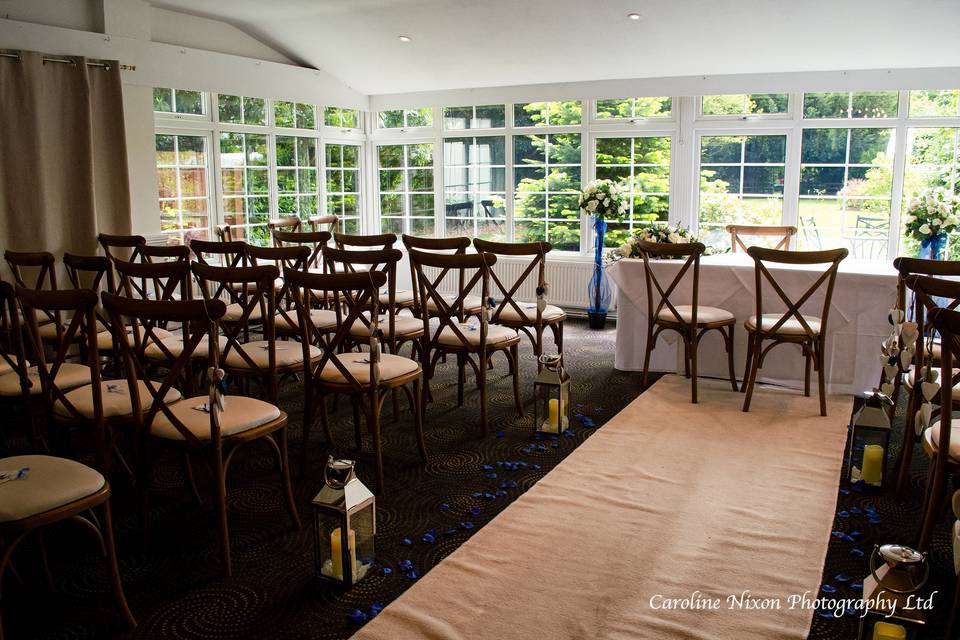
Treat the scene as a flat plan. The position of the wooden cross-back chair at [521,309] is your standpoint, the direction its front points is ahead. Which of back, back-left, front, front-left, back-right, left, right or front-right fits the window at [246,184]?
left

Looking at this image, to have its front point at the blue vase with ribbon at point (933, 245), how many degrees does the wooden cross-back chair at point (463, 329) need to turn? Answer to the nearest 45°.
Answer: approximately 45° to its right

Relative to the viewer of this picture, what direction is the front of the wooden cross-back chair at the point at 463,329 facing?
facing away from the viewer and to the right of the viewer

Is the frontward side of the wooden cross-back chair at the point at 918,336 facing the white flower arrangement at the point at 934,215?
yes

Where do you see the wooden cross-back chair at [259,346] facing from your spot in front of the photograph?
facing away from the viewer and to the right of the viewer

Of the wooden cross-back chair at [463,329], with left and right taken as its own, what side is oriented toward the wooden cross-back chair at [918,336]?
right

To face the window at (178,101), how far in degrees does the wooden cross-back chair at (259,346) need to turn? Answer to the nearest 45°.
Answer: approximately 45° to its left

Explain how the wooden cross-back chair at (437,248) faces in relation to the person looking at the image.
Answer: facing away from the viewer and to the right of the viewer

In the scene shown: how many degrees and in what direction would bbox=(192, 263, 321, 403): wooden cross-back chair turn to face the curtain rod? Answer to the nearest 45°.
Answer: approximately 90° to its left

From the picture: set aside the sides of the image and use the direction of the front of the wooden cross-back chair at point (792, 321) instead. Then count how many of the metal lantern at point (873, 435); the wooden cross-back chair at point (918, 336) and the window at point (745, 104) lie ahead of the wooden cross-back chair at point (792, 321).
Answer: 1

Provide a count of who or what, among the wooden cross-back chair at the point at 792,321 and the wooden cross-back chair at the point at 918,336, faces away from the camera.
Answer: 2

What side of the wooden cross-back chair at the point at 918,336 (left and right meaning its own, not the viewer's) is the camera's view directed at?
back

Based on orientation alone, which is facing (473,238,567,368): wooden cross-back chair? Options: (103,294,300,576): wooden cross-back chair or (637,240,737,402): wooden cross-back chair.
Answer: (103,294,300,576): wooden cross-back chair

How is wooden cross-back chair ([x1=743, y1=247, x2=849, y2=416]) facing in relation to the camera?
away from the camera

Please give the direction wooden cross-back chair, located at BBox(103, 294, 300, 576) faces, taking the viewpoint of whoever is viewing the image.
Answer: facing away from the viewer and to the right of the viewer

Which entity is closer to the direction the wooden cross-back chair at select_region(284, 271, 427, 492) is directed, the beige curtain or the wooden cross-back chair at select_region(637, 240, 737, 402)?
the wooden cross-back chair

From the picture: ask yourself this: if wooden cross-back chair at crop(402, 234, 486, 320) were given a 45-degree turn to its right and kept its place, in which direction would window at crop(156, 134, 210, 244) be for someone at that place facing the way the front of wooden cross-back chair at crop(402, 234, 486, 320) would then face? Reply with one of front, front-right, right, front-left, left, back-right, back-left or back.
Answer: back-left
